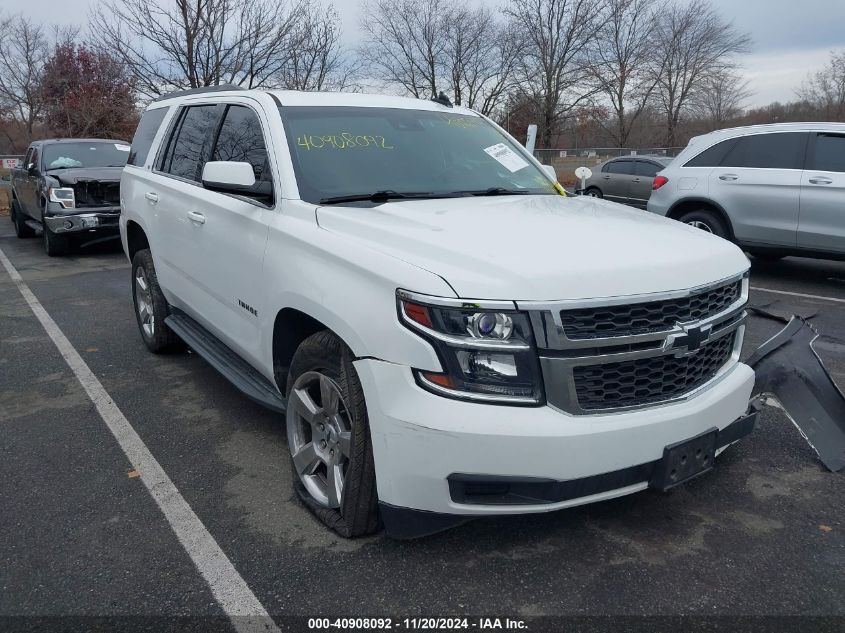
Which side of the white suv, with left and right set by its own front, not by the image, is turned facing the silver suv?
left

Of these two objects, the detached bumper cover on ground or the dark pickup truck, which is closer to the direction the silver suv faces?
the detached bumper cover on ground

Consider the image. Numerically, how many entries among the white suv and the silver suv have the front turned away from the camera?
0

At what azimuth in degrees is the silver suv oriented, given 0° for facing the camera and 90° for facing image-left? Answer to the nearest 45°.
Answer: approximately 270°

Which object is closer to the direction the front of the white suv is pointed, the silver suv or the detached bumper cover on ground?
the detached bumper cover on ground

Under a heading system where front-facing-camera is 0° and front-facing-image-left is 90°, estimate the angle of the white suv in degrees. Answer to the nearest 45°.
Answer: approximately 315°

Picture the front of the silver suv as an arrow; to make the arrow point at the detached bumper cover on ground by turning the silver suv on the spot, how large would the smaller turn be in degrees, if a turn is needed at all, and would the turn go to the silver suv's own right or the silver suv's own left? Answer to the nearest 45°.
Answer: approximately 90° to the silver suv's own right

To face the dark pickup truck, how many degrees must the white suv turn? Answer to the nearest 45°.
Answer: approximately 180°

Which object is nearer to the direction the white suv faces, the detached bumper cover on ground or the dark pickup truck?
the detached bumper cover on ground

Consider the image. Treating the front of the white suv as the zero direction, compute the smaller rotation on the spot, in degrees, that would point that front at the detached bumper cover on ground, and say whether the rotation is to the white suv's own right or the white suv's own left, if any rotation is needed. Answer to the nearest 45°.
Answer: approximately 90° to the white suv's own left

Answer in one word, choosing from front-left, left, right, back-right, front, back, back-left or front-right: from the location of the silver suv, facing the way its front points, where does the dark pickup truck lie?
back

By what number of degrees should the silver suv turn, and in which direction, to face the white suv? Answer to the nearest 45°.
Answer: approximately 90° to its right
